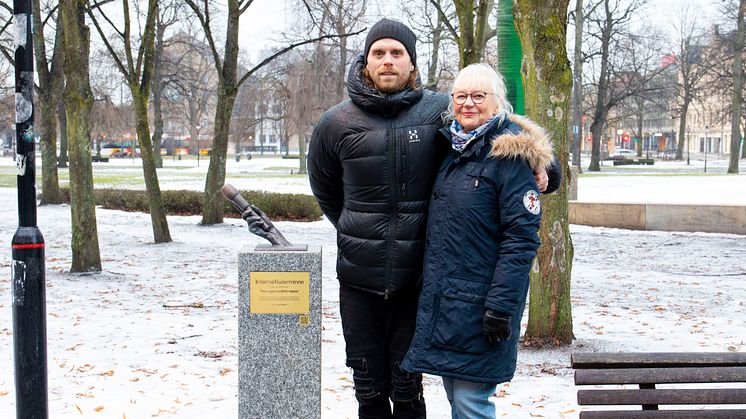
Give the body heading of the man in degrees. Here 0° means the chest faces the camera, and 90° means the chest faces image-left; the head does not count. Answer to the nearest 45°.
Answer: approximately 0°

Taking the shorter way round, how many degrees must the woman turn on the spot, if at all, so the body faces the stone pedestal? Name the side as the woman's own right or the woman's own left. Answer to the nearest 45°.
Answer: approximately 90° to the woman's own right

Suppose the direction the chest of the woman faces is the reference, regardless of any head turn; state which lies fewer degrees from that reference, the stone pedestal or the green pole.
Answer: the stone pedestal

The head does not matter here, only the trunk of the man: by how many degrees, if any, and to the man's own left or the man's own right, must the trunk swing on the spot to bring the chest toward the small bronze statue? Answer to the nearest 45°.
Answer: approximately 135° to the man's own right

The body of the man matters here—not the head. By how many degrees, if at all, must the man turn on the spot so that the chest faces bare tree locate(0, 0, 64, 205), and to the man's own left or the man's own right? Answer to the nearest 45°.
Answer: approximately 135° to the man's own right

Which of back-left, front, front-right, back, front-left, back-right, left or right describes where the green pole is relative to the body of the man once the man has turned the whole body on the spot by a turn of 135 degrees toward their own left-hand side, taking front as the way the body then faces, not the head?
front-left

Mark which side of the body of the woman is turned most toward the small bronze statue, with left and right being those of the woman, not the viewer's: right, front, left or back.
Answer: right

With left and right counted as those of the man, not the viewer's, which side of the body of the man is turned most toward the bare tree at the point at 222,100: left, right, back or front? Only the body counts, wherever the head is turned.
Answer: back

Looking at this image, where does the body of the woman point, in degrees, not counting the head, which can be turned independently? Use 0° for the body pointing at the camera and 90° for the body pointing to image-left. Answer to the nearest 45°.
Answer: approximately 45°
